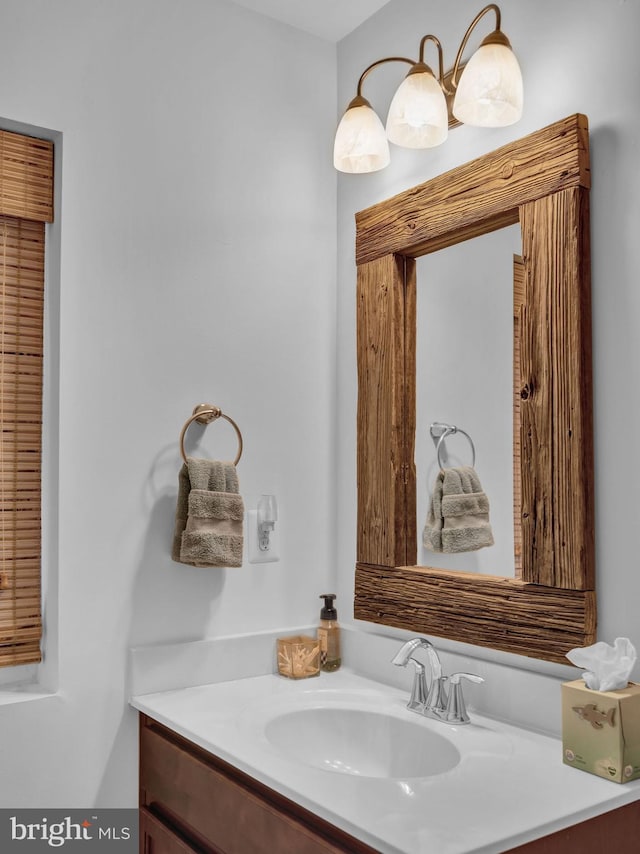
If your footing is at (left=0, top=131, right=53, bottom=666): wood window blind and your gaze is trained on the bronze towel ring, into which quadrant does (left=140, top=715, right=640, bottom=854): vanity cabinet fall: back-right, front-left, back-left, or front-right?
front-right

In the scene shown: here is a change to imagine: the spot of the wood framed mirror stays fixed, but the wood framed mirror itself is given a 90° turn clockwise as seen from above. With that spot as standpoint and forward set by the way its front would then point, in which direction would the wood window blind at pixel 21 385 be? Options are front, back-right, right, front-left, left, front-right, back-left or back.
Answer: front-left

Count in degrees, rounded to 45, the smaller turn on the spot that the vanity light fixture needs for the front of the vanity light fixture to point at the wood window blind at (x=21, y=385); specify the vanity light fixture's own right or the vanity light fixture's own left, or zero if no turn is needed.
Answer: approximately 45° to the vanity light fixture's own right

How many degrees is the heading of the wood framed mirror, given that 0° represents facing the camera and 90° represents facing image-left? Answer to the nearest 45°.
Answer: approximately 45°

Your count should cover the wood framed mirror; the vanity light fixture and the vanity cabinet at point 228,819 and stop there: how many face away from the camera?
0

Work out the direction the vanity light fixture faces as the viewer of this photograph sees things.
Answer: facing the viewer and to the left of the viewer

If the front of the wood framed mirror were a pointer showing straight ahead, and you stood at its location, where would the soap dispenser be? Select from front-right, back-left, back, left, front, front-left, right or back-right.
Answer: right

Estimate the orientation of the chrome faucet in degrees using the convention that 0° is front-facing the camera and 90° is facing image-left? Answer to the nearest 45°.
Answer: approximately 45°

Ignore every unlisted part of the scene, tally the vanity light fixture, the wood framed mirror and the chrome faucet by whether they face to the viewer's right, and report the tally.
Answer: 0

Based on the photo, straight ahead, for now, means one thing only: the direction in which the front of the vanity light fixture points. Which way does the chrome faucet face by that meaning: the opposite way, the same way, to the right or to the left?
the same way

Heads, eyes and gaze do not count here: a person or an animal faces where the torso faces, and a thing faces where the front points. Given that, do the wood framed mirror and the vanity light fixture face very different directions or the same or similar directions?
same or similar directions
